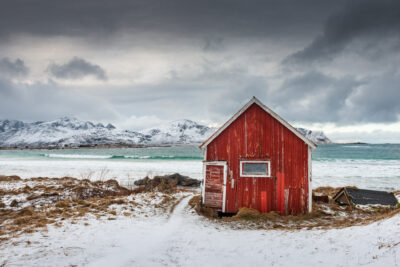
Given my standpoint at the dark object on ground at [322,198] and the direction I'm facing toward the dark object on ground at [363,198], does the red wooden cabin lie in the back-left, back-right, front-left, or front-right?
back-right

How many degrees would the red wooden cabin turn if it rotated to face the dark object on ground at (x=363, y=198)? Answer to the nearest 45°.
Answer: approximately 135° to its left

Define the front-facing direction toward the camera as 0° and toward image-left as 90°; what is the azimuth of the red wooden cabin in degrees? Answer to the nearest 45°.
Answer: approximately 0°

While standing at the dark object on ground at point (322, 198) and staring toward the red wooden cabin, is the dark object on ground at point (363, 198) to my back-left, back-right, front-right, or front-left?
back-left

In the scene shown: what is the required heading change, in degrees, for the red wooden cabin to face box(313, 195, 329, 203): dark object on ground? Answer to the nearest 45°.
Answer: approximately 135° to its left
